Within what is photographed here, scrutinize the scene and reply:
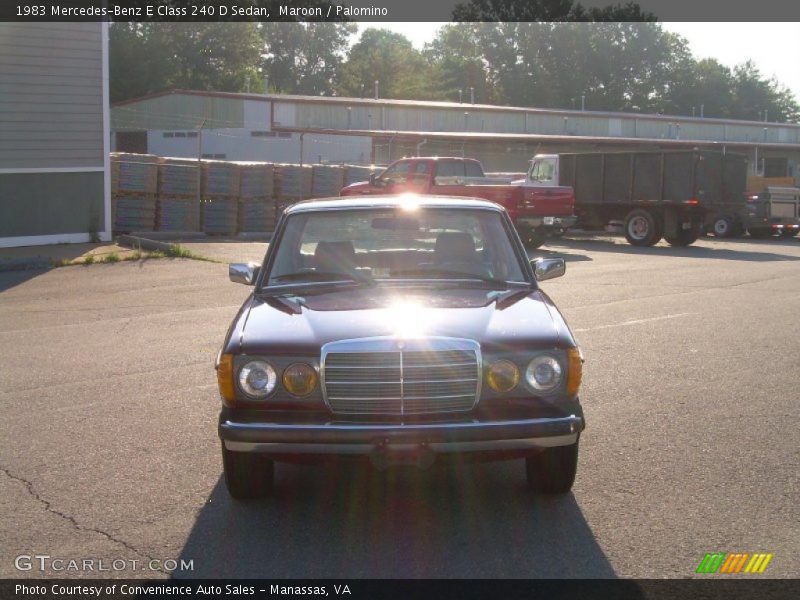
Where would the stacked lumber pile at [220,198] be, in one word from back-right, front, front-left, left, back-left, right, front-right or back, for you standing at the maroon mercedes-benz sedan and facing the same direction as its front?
back

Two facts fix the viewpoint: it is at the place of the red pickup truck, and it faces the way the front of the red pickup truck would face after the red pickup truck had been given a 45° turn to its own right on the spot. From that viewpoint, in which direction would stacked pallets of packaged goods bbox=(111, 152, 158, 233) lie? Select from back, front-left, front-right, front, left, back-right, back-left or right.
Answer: left

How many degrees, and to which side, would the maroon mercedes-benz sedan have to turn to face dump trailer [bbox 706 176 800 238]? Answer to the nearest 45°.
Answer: approximately 180°

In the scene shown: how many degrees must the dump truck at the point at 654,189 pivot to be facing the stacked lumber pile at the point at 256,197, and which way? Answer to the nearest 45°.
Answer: approximately 45° to its left

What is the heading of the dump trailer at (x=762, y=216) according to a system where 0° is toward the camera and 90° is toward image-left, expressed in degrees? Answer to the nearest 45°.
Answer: approximately 135°

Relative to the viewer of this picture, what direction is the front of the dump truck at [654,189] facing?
facing away from the viewer and to the left of the viewer

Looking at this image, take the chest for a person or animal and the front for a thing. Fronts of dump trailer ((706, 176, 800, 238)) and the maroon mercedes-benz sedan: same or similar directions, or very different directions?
very different directions

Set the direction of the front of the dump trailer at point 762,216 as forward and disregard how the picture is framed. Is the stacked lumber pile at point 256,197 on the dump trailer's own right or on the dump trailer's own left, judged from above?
on the dump trailer's own left

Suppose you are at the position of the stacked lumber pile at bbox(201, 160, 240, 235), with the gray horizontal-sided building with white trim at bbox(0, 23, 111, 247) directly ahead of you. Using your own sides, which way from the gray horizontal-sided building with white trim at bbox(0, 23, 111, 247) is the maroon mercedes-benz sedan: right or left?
left
